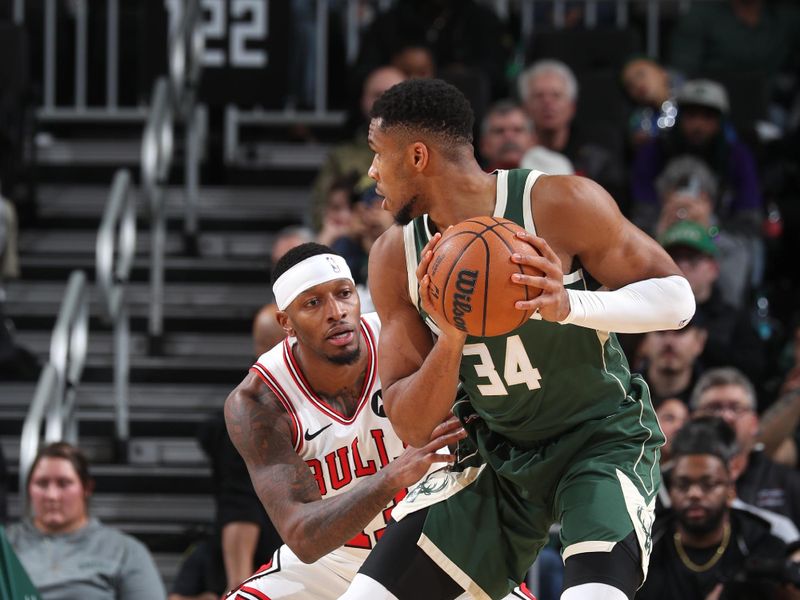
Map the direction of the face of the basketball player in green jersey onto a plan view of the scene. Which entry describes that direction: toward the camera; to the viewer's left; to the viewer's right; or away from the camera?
to the viewer's left

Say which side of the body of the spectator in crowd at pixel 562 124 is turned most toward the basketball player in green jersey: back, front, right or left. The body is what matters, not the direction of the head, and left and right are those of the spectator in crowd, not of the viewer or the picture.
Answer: front

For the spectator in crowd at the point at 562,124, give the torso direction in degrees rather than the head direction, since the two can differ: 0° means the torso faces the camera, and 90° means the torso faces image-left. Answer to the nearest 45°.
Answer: approximately 0°

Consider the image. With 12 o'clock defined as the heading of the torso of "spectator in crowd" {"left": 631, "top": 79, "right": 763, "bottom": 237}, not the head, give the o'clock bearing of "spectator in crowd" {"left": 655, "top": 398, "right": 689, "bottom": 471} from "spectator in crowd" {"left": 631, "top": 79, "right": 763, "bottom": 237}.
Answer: "spectator in crowd" {"left": 655, "top": 398, "right": 689, "bottom": 471} is roughly at 12 o'clock from "spectator in crowd" {"left": 631, "top": 79, "right": 763, "bottom": 237}.

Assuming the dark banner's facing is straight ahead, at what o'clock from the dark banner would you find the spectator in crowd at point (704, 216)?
The spectator in crowd is roughly at 10 o'clock from the dark banner.

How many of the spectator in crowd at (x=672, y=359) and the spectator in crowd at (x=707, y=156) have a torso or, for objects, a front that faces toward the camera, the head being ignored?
2

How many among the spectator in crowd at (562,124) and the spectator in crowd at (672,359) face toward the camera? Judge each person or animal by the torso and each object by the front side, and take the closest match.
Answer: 2
